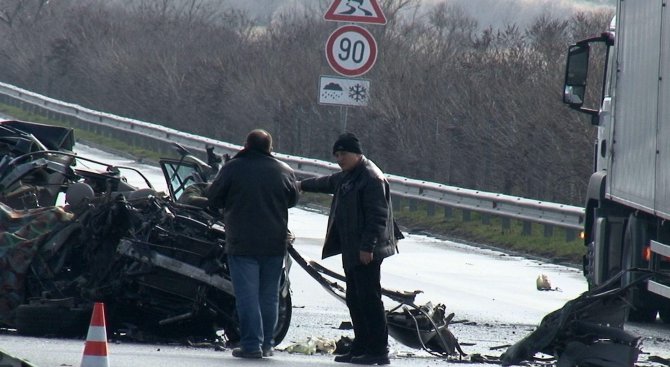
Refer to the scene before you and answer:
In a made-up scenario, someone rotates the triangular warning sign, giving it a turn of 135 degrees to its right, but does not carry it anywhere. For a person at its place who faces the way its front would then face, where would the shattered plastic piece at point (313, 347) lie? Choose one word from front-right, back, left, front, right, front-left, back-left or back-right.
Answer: back-left

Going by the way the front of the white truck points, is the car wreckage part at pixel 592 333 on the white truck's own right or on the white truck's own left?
on the white truck's own left

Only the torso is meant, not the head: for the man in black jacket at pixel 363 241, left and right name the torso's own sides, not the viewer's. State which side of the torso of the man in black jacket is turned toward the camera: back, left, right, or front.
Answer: left

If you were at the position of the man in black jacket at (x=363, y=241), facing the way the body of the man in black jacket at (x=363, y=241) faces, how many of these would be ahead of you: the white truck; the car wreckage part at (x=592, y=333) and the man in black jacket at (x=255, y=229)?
1

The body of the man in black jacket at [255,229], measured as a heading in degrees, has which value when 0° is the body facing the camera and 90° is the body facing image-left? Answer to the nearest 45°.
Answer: approximately 180°

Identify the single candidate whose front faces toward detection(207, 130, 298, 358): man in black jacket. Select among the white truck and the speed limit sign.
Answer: the speed limit sign

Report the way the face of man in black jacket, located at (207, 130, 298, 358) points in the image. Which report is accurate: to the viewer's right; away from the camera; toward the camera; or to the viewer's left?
away from the camera

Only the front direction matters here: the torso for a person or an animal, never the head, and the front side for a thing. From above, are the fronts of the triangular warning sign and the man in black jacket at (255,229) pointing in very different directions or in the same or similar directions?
very different directions

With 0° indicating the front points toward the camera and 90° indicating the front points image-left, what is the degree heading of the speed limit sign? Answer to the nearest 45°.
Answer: approximately 0°

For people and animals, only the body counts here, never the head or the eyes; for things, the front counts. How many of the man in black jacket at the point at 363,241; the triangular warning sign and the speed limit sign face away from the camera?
0

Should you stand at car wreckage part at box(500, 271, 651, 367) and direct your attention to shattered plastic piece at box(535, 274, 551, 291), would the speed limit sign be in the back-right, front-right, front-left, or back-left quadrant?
front-left

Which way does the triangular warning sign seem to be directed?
toward the camera

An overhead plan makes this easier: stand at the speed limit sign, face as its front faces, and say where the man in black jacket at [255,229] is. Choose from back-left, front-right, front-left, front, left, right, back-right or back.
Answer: front

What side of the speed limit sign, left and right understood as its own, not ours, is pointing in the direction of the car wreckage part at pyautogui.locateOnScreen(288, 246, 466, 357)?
front

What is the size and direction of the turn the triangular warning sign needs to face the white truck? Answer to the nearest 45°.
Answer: approximately 45° to its left
